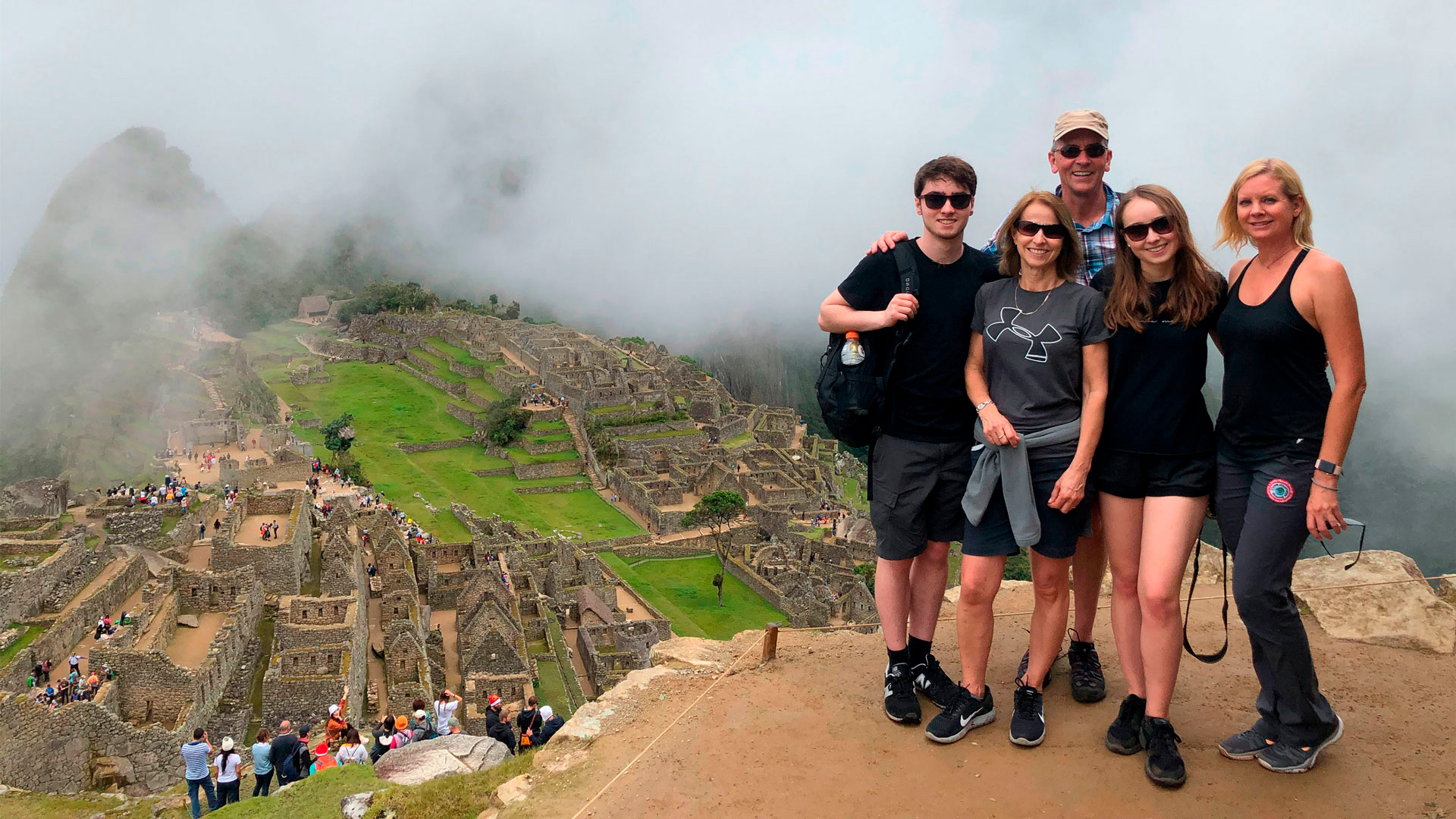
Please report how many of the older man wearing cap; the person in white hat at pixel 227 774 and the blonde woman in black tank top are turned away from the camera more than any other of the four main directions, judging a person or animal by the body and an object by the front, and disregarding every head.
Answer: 1

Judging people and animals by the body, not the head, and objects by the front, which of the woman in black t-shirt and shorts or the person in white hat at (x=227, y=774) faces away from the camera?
the person in white hat

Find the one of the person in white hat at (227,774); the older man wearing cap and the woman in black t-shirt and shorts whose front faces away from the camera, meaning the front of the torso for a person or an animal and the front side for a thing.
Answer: the person in white hat

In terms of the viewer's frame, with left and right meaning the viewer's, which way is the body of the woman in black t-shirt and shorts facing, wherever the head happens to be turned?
facing the viewer

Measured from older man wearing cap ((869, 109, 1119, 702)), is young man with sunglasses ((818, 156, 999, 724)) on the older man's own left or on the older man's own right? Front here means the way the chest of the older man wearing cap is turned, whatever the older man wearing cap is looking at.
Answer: on the older man's own right

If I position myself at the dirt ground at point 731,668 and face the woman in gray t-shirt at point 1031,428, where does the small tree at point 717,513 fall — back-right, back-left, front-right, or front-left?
back-left

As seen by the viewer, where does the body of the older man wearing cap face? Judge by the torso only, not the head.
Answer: toward the camera

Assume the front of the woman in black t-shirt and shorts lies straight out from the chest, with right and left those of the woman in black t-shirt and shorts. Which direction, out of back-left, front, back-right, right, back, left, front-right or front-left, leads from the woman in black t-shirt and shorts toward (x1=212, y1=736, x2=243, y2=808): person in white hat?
right

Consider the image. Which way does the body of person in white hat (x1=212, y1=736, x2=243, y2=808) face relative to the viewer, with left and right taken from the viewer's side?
facing away from the viewer

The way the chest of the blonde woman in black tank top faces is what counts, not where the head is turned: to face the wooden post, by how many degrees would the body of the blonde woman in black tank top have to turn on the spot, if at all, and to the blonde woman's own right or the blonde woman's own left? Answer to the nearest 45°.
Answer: approximately 45° to the blonde woman's own right

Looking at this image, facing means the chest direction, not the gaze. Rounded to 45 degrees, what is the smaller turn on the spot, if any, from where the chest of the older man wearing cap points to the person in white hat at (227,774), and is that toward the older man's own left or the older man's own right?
approximately 90° to the older man's own right

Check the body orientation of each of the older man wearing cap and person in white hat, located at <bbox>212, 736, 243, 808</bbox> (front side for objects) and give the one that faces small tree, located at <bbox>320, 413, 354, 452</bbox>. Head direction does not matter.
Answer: the person in white hat

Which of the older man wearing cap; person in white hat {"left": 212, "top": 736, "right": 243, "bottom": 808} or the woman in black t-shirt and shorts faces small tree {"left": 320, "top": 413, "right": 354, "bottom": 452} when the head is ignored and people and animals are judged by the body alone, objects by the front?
the person in white hat

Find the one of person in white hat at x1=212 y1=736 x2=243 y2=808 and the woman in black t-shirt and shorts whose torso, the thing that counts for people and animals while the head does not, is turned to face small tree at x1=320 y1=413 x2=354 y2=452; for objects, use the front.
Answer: the person in white hat
